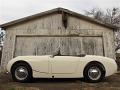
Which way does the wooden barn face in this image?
toward the camera
